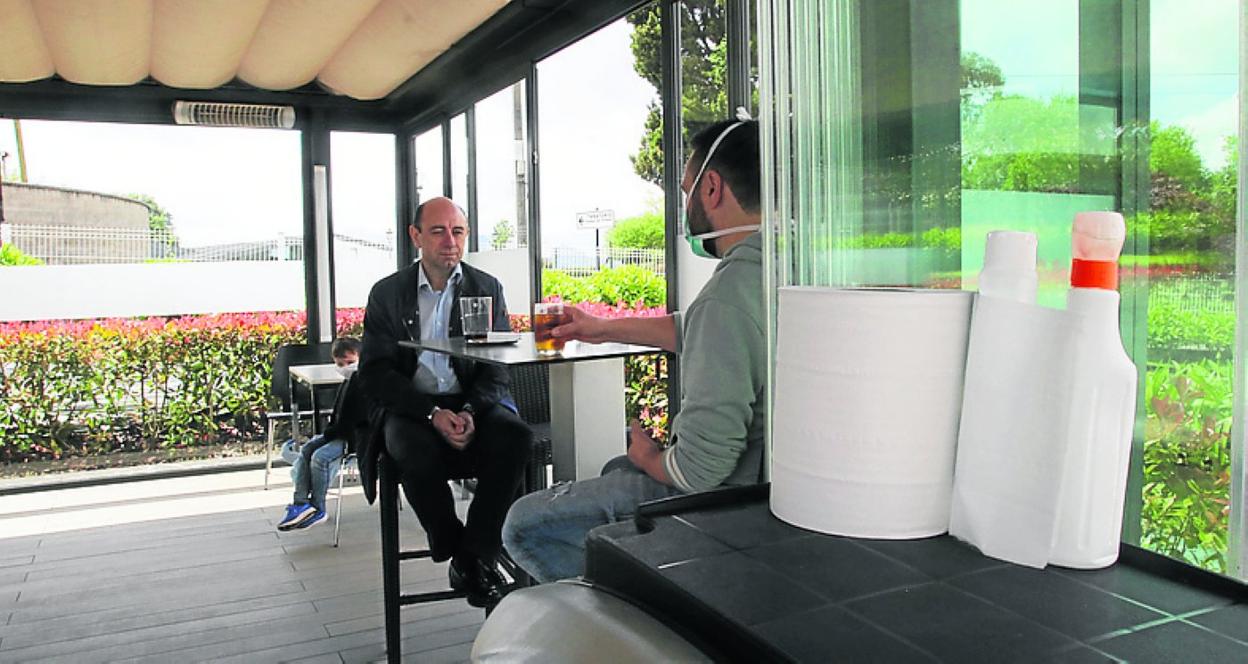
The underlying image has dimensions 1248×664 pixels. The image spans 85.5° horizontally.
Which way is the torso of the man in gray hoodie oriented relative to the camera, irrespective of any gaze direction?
to the viewer's left

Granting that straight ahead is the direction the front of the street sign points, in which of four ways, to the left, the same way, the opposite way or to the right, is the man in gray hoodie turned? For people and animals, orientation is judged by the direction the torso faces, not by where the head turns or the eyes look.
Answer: to the right

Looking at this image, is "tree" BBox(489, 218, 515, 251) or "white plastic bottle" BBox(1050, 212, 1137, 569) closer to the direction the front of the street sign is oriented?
the white plastic bottle

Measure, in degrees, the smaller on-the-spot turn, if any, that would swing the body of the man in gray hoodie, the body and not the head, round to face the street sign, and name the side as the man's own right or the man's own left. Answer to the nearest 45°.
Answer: approximately 90° to the man's own right

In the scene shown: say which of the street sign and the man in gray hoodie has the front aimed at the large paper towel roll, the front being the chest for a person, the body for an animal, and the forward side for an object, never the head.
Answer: the street sign
